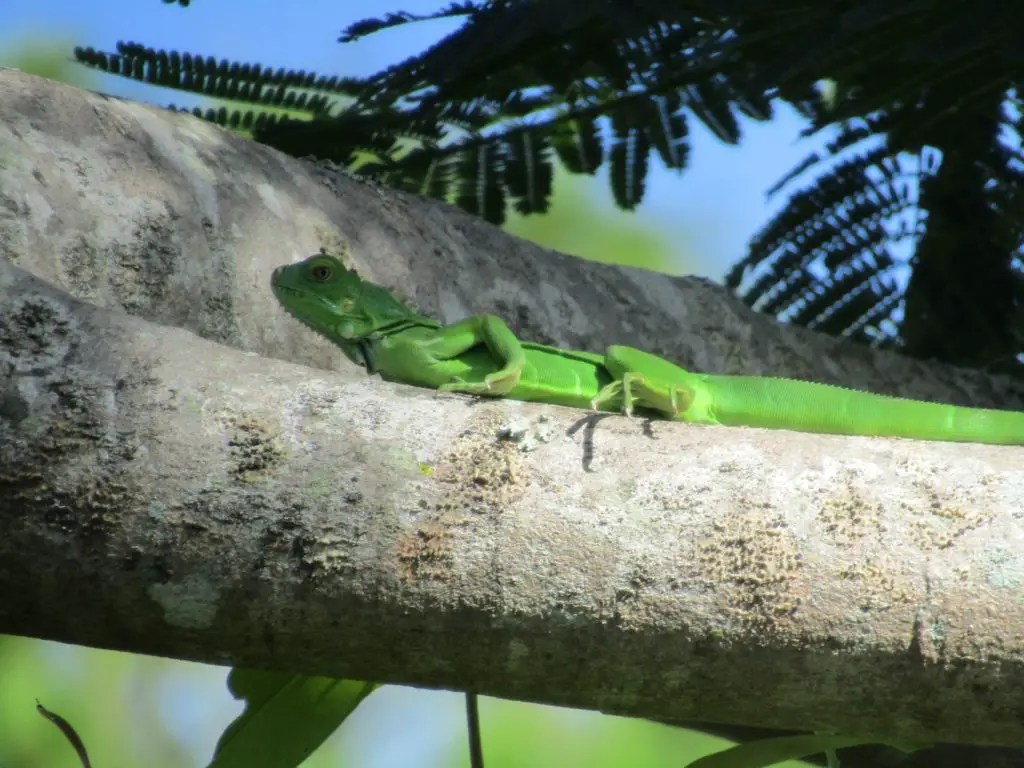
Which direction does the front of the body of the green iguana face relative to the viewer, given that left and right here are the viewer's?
facing to the left of the viewer
